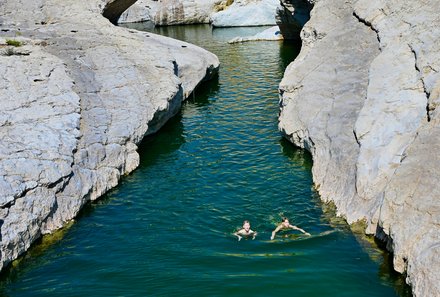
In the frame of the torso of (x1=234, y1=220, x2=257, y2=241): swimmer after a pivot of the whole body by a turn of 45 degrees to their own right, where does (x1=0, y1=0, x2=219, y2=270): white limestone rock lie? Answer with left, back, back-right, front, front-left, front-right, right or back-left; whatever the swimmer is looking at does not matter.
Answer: right

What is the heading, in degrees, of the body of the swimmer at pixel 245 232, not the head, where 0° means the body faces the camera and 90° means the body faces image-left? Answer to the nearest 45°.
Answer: approximately 0°
